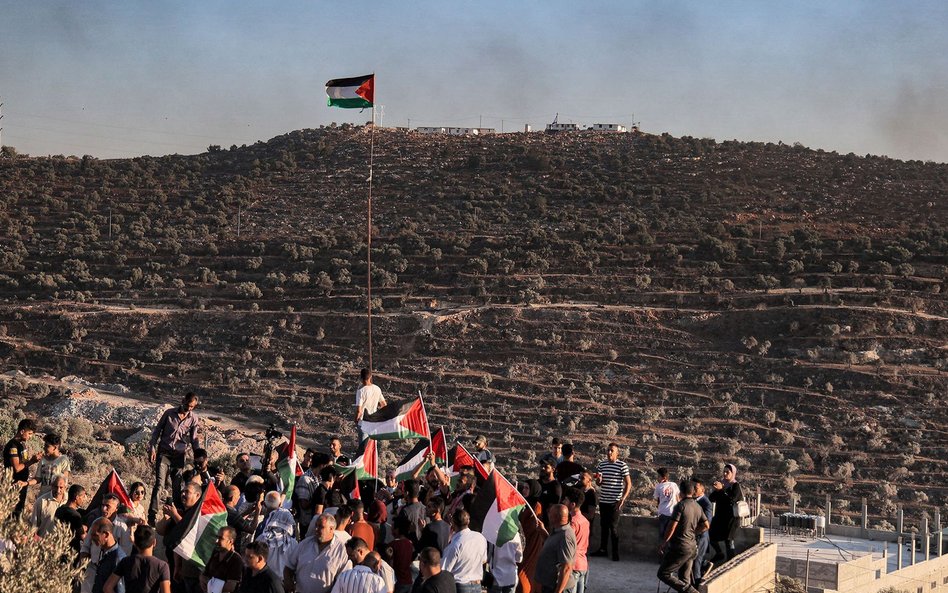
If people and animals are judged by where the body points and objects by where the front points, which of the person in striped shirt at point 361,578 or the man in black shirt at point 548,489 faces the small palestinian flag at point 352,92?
the person in striped shirt

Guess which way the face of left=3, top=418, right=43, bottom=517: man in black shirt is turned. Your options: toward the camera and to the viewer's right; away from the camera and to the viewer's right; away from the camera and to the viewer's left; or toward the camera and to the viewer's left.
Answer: toward the camera and to the viewer's right

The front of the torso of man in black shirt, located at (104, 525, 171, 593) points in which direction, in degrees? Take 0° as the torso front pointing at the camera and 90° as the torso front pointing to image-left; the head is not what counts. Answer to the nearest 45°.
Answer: approximately 180°

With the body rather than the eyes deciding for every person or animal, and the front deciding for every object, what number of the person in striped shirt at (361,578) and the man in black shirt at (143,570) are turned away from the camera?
2

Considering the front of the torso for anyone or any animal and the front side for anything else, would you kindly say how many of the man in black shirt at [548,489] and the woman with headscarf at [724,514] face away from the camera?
0

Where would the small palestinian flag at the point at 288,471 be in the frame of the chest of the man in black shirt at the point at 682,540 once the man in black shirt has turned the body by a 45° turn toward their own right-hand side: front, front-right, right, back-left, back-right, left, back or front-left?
left

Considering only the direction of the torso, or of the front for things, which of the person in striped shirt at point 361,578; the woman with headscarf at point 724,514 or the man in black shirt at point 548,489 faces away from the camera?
the person in striped shirt

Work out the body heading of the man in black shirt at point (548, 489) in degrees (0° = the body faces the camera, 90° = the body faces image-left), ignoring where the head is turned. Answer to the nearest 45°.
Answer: approximately 45°

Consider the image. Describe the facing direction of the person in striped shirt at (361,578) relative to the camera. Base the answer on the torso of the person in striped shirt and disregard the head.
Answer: away from the camera

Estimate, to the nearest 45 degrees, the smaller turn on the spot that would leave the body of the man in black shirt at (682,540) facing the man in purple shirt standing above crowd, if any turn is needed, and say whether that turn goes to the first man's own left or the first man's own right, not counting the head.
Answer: approximately 45° to the first man's own left
